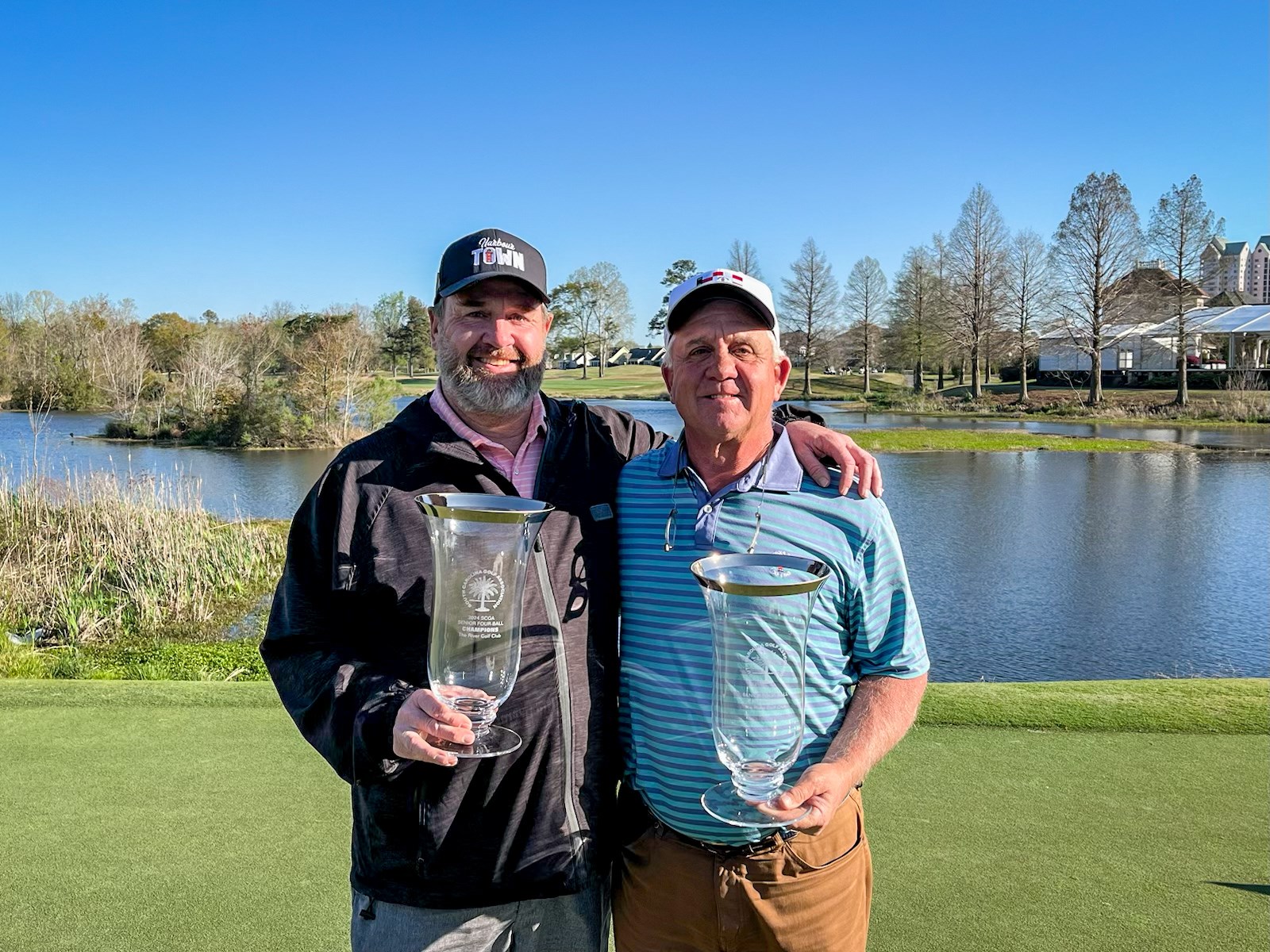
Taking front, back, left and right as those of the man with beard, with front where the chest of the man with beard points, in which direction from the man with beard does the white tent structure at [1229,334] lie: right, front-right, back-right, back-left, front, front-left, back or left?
back-left

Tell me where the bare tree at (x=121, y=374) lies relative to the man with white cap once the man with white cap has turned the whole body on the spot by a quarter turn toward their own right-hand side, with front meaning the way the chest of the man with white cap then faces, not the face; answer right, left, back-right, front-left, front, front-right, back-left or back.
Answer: front-right

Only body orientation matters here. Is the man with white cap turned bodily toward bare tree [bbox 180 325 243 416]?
no

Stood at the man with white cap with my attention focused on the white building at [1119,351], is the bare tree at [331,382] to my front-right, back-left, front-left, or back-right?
front-left

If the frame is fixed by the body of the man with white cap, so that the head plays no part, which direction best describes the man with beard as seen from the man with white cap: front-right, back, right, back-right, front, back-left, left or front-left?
right

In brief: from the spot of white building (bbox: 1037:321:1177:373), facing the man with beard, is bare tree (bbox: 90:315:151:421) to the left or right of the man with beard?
right

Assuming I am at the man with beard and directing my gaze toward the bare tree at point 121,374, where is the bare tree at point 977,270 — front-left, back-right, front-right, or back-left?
front-right

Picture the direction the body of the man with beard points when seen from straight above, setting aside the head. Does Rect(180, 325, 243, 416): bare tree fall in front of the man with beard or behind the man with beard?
behind

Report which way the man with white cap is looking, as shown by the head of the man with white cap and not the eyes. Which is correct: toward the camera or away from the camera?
toward the camera

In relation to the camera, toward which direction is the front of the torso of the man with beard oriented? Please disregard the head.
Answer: toward the camera

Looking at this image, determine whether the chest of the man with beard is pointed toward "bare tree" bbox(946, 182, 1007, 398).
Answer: no

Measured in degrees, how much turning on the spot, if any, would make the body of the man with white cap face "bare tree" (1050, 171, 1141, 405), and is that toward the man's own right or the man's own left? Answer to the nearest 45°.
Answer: approximately 180°

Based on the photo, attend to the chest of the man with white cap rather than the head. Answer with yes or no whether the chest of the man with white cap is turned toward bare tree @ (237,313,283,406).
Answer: no

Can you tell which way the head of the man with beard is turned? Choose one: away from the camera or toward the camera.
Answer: toward the camera

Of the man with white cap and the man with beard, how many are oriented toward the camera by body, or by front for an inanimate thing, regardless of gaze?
2

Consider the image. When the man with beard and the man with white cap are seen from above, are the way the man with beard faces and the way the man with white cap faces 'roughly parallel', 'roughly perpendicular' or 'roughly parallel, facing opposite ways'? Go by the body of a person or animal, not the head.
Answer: roughly parallel

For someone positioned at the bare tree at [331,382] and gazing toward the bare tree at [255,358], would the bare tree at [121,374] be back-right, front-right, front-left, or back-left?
front-left

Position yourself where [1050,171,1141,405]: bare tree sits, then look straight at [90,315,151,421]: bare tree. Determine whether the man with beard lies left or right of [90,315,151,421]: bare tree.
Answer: left
